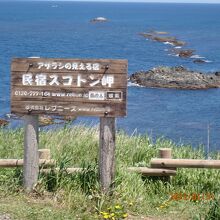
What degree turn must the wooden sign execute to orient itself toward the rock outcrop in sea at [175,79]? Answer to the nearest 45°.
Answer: approximately 180°

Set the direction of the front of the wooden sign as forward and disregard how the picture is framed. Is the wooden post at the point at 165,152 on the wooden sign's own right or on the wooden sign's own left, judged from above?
on the wooden sign's own left

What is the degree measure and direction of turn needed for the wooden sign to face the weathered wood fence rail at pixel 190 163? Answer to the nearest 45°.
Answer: approximately 90° to its left

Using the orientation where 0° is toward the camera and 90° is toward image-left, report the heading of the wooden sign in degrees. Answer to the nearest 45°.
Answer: approximately 0°
